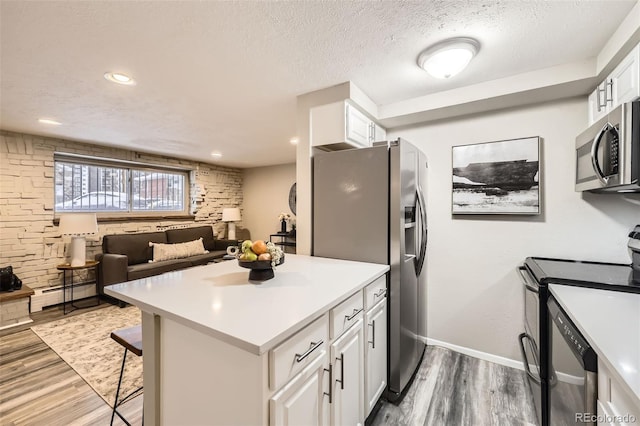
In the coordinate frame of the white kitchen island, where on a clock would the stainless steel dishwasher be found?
The stainless steel dishwasher is roughly at 11 o'clock from the white kitchen island.

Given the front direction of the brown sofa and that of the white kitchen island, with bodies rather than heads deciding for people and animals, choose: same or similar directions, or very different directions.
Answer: same or similar directions

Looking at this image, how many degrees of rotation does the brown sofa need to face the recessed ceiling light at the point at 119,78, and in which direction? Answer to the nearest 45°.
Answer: approximately 45° to its right

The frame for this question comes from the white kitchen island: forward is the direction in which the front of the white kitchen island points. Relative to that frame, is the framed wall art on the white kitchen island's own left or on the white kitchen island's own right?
on the white kitchen island's own left

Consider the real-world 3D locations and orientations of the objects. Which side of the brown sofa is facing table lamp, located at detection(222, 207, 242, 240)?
left

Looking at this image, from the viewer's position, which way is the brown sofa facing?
facing the viewer and to the right of the viewer

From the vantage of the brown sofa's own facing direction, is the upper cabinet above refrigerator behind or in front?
in front

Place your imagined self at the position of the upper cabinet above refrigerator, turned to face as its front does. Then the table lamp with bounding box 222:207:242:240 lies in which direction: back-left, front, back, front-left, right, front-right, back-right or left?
back

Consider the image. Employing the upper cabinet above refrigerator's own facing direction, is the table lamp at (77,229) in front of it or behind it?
behind

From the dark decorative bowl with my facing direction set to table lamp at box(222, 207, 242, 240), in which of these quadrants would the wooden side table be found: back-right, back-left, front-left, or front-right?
front-left

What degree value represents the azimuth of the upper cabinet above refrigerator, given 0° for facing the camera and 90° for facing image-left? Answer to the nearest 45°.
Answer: approximately 315°

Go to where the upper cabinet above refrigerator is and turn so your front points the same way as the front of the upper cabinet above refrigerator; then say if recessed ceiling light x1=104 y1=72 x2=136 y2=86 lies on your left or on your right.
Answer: on your right

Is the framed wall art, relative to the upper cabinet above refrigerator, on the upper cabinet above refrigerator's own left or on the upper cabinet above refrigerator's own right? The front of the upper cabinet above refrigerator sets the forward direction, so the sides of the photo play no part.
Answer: on the upper cabinet above refrigerator's own left

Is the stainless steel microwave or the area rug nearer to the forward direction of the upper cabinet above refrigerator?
the stainless steel microwave

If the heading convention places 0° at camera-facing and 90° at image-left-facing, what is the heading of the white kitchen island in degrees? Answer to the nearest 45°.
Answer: approximately 315°
